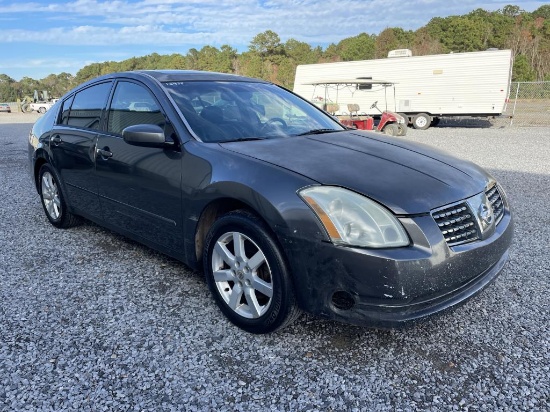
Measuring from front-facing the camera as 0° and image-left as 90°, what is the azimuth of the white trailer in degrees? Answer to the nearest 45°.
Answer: approximately 90°

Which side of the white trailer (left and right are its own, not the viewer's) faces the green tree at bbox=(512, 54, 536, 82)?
right
